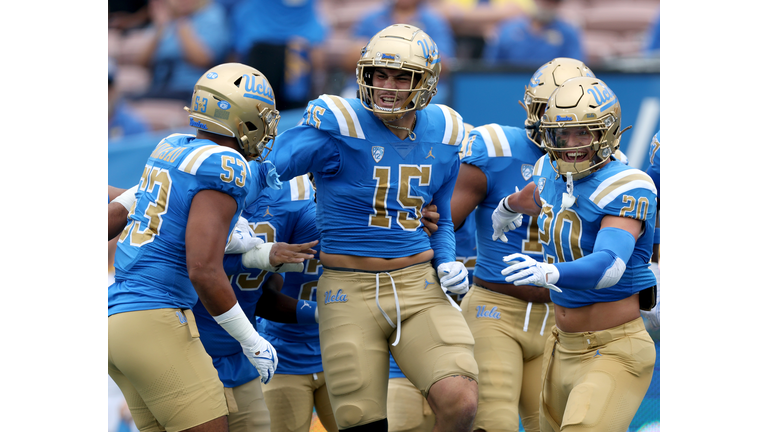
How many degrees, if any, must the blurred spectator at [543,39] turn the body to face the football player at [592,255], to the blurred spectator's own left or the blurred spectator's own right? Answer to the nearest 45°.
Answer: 0° — they already face them

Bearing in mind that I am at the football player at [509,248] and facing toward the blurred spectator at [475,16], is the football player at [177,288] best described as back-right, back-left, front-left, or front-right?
back-left

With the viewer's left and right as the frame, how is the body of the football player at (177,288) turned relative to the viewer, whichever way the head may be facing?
facing away from the viewer and to the right of the viewer

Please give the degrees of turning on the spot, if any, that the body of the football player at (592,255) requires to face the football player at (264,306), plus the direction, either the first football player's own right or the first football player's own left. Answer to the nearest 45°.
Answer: approximately 45° to the first football player's own right

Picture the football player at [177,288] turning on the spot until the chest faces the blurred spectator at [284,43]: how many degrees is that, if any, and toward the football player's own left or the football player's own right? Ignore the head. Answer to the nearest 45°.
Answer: approximately 45° to the football player's own left

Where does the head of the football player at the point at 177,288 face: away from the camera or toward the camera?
away from the camera

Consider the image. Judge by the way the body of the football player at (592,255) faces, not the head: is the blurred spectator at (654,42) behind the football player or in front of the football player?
behind

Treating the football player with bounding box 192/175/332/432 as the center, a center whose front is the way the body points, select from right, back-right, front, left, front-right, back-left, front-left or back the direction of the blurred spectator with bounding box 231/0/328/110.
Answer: back-right
